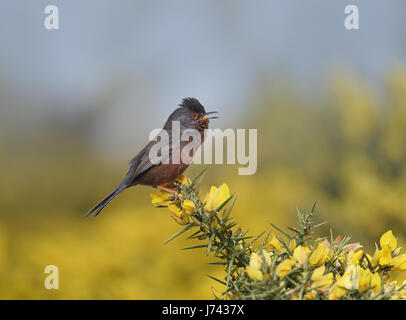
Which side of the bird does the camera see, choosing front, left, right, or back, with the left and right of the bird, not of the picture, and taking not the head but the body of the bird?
right
